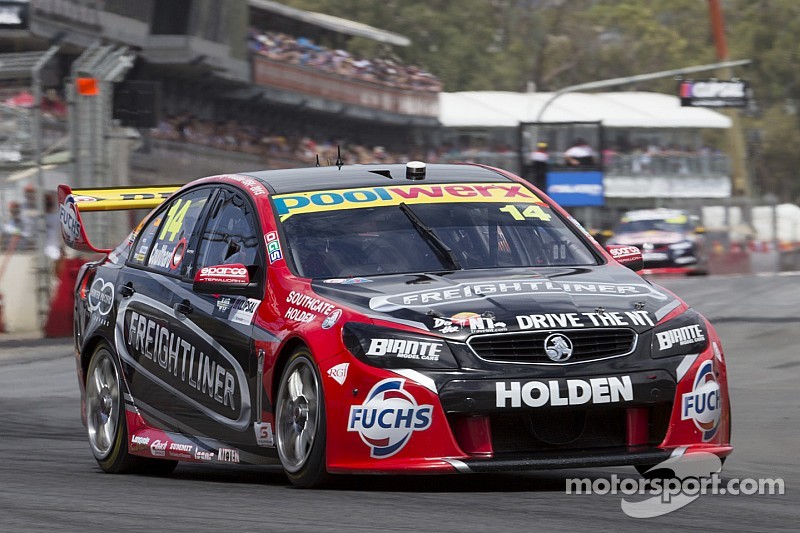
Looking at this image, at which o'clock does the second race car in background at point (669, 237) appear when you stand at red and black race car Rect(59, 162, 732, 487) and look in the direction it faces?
The second race car in background is roughly at 8 o'clock from the red and black race car.

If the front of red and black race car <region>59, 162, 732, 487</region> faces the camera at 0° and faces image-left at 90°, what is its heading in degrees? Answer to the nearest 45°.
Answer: approximately 315°

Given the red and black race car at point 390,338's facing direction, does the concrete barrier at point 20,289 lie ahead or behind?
behind
